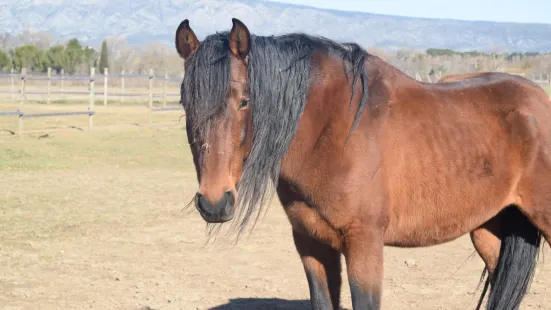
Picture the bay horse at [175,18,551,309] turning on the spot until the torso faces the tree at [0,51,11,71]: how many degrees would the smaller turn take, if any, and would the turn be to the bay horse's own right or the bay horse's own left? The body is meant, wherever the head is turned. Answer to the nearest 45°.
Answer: approximately 90° to the bay horse's own right

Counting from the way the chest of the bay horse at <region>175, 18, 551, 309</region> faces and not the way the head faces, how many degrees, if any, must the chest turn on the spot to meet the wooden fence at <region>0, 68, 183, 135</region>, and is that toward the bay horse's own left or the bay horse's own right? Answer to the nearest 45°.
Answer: approximately 90° to the bay horse's own right

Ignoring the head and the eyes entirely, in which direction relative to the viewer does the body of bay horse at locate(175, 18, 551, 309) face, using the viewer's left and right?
facing the viewer and to the left of the viewer
